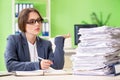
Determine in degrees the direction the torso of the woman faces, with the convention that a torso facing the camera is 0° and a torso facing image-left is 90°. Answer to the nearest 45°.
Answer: approximately 315°

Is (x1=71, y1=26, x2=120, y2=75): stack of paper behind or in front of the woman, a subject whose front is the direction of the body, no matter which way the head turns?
in front

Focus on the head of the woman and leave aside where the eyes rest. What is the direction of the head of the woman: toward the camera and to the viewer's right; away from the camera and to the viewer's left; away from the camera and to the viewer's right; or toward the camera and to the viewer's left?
toward the camera and to the viewer's right
